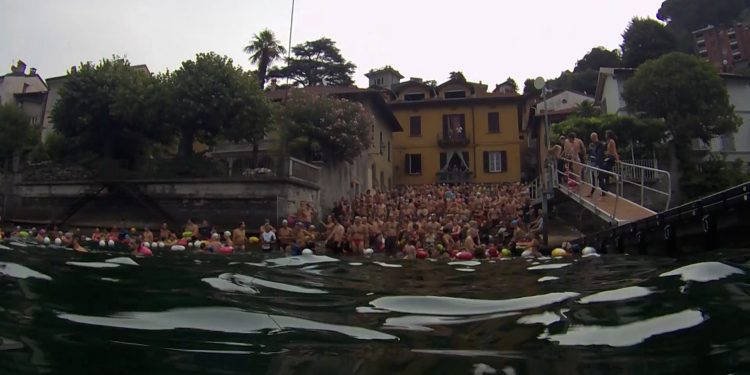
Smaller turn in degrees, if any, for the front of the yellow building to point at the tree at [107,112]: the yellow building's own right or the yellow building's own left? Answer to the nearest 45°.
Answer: approximately 45° to the yellow building's own right

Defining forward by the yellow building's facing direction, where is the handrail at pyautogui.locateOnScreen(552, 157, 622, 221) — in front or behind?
in front

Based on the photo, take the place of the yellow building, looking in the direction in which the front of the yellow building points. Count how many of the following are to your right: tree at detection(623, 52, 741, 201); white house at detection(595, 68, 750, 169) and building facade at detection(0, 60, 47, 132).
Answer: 1

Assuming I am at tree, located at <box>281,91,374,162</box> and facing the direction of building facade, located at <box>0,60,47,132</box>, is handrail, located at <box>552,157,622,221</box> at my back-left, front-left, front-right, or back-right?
back-left

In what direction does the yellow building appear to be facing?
toward the camera

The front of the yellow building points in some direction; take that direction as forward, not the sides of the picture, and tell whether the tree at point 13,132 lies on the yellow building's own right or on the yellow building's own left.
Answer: on the yellow building's own right

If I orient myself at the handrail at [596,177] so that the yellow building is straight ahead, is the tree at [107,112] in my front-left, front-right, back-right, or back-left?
front-left

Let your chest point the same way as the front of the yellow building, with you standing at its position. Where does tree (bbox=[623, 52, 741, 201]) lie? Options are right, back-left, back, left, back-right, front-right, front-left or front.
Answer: front-left

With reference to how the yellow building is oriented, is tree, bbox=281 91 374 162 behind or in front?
in front

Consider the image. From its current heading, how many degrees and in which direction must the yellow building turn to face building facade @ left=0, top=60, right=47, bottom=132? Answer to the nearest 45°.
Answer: approximately 90° to its right

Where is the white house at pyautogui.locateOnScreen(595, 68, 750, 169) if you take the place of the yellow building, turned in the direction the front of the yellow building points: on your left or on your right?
on your left
